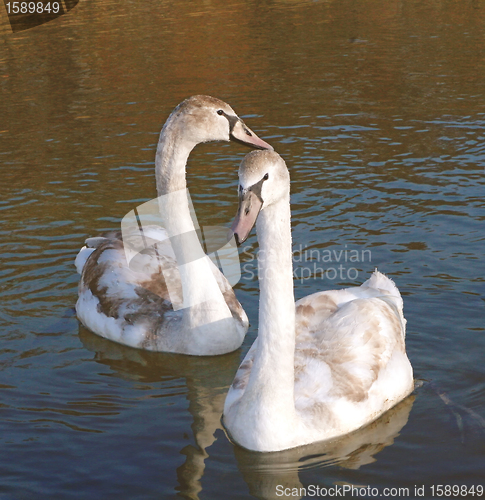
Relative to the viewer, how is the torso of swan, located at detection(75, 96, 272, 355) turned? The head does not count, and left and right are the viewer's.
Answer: facing the viewer and to the right of the viewer

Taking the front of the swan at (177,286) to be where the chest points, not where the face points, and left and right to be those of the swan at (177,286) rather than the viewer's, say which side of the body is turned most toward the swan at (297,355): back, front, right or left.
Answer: front

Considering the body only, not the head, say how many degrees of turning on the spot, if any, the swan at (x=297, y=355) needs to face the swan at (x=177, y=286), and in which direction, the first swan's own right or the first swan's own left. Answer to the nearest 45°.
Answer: approximately 90° to the first swan's own right

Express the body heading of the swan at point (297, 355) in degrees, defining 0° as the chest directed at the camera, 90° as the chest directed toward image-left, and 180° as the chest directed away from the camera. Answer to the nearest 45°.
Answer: approximately 45°

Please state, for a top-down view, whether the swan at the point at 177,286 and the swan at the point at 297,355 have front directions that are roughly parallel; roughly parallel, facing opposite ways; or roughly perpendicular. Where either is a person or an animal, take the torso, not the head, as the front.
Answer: roughly perpendicular

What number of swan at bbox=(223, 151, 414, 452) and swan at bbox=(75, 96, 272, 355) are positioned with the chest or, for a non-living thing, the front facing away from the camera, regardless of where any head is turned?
0
